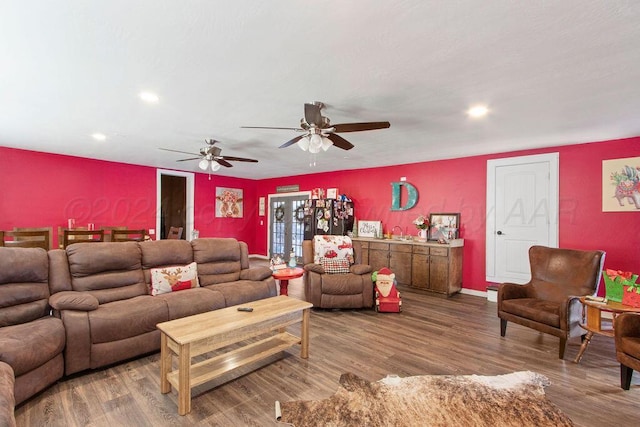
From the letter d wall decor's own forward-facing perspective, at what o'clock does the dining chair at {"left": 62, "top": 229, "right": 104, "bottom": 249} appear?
The dining chair is roughly at 2 o'clock from the letter d wall decor.

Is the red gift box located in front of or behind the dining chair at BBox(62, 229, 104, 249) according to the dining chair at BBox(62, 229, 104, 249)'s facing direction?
behind

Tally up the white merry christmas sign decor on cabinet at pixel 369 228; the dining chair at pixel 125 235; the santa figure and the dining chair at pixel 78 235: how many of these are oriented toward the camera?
2

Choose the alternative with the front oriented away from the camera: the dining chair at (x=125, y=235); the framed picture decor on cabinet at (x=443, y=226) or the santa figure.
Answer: the dining chair

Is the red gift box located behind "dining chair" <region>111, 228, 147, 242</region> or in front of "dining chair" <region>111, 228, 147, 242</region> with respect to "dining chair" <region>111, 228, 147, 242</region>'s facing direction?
behind

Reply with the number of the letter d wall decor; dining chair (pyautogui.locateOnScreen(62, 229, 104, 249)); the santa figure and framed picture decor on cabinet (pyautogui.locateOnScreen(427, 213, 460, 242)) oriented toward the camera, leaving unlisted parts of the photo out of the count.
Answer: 3

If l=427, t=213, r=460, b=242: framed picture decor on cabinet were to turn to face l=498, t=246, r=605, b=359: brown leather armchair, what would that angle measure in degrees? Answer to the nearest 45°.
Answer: approximately 45° to its left

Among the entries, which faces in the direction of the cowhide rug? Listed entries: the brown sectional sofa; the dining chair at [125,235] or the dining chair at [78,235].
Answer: the brown sectional sofa

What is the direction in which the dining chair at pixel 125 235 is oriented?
away from the camera

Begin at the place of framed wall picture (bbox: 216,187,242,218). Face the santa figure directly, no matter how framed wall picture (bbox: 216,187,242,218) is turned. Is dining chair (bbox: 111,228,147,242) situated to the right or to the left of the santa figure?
right

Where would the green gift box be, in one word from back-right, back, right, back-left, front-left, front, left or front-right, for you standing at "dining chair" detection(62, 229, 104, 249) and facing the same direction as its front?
back-right

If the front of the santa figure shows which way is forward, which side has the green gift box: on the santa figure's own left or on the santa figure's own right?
on the santa figure's own left

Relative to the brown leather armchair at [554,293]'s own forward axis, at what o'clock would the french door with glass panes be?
The french door with glass panes is roughly at 2 o'clock from the brown leather armchair.

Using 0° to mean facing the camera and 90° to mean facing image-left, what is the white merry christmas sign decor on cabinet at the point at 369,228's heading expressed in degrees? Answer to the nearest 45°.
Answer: approximately 0°
